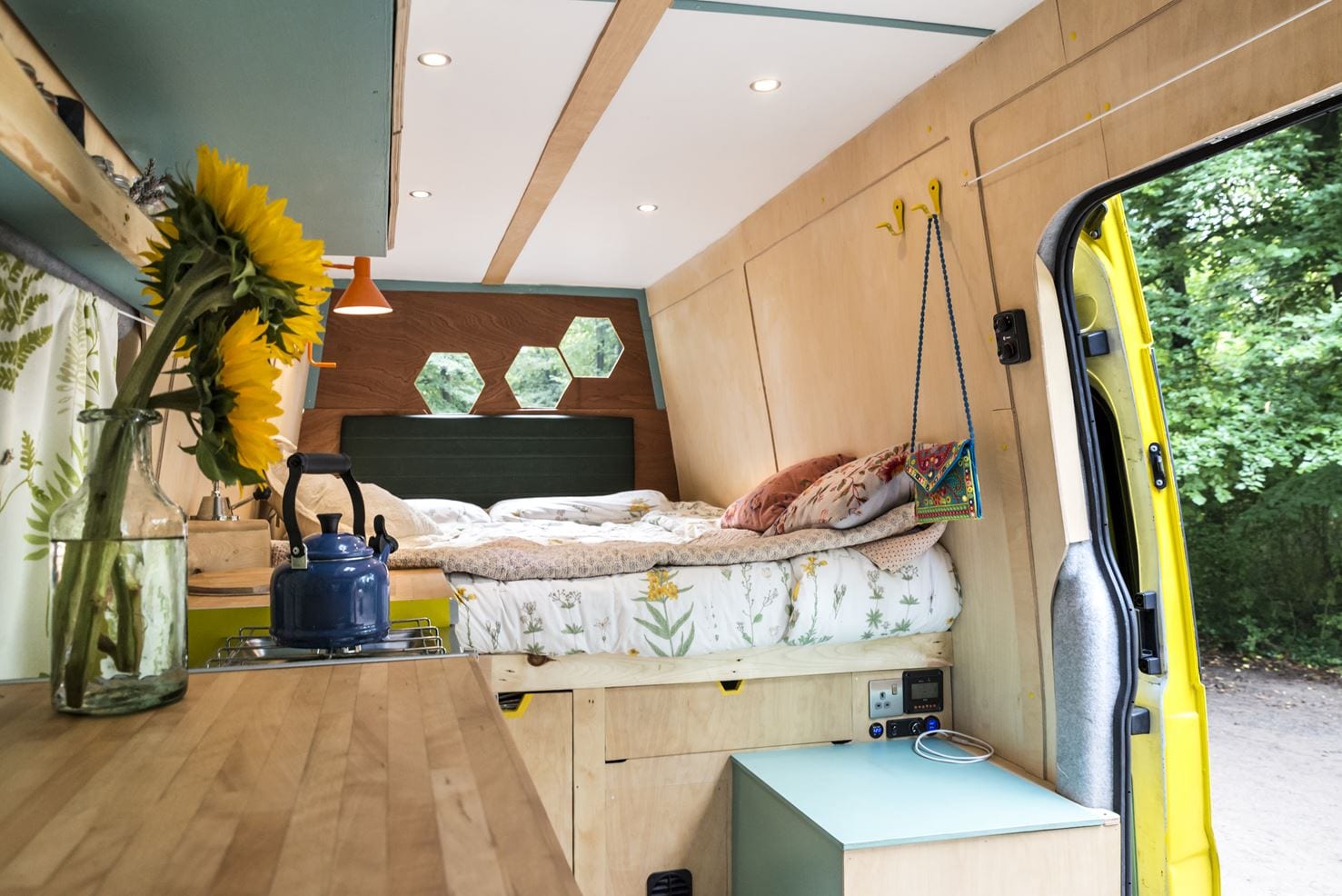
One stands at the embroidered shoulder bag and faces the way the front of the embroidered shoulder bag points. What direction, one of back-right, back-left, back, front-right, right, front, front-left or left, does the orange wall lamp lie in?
front-right

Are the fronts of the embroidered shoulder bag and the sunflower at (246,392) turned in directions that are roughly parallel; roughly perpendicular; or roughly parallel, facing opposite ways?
roughly parallel, facing opposite ways

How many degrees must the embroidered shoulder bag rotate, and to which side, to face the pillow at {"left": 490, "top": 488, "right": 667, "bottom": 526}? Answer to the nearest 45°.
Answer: approximately 90° to its right

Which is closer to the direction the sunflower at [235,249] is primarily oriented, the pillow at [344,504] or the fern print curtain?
the pillow

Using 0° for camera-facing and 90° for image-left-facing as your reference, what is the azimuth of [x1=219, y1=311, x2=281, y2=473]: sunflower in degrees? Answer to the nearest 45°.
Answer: approximately 270°

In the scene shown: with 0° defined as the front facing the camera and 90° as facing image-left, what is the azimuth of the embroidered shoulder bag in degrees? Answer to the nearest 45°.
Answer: approximately 45°

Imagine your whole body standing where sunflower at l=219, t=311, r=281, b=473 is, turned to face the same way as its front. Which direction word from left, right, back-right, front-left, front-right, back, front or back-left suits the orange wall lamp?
left

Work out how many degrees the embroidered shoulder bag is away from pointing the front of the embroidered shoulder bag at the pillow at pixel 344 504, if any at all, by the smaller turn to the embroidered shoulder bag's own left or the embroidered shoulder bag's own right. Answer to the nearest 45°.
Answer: approximately 45° to the embroidered shoulder bag's own right

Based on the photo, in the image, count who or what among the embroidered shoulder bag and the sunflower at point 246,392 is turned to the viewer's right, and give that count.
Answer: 1

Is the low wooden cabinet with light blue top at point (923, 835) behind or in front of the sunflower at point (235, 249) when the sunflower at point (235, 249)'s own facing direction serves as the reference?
in front

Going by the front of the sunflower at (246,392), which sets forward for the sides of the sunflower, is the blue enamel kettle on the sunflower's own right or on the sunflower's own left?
on the sunflower's own left

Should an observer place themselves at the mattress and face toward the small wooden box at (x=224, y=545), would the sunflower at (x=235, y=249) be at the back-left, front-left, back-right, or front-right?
front-left

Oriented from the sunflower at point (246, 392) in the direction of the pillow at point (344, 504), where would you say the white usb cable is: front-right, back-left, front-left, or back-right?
front-right
